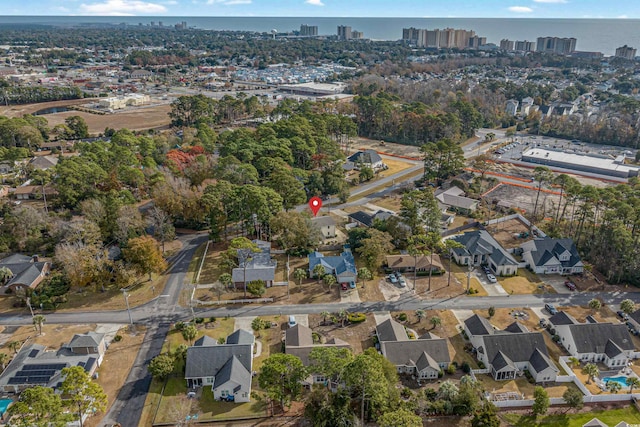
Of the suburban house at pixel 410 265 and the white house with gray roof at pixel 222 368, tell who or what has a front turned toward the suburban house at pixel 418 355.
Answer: the suburban house at pixel 410 265

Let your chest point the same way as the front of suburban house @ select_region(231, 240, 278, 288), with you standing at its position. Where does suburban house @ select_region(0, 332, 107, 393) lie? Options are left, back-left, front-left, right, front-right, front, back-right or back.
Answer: front-right

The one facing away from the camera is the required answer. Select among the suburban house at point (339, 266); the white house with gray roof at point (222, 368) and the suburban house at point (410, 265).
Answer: the white house with gray roof

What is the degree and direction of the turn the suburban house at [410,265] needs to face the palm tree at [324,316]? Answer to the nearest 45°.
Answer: approximately 45° to its right

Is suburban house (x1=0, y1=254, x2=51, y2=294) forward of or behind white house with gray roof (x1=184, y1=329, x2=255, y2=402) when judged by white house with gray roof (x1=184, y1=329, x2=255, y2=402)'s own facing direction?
forward

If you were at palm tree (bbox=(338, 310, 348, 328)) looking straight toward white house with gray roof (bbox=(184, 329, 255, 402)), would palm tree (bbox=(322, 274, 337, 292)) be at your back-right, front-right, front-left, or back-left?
back-right

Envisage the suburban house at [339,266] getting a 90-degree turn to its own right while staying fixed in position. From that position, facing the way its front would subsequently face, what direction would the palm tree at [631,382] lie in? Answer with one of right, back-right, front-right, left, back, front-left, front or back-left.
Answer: back-left

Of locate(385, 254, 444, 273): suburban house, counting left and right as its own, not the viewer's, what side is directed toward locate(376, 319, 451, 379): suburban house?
front

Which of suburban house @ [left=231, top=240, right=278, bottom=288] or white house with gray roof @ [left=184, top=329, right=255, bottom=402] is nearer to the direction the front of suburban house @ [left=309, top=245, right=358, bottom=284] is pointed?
the white house with gray roof

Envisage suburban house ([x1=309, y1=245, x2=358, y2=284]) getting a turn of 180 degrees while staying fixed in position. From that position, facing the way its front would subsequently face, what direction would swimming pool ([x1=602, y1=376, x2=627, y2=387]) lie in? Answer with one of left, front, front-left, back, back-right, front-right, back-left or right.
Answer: back-right

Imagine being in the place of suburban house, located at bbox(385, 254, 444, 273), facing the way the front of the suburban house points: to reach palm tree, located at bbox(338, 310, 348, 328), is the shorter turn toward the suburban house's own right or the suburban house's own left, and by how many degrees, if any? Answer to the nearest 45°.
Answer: approximately 45° to the suburban house's own right

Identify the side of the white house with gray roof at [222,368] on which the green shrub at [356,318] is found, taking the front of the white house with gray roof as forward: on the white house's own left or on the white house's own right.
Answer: on the white house's own right

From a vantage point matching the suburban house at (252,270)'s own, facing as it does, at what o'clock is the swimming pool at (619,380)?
The swimming pool is roughly at 10 o'clock from the suburban house.

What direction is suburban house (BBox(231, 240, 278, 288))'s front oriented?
toward the camera

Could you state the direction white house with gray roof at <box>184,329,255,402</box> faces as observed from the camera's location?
facing away from the viewer

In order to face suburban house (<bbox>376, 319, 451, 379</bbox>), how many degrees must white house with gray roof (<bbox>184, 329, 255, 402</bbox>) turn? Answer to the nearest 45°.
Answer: approximately 90° to its right
